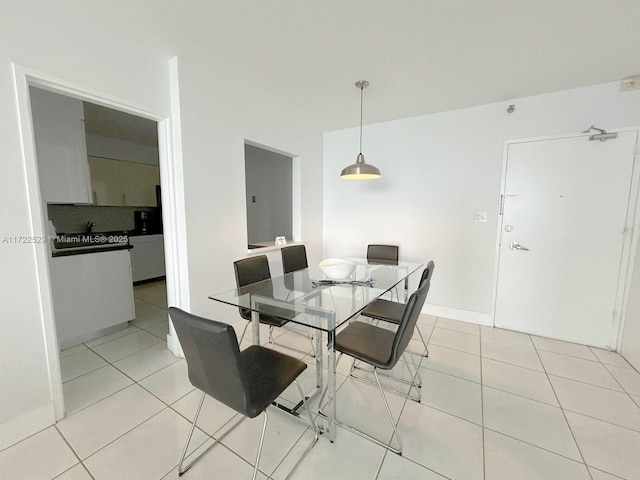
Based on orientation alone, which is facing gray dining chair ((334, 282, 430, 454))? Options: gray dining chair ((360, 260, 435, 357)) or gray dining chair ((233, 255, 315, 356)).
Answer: gray dining chair ((233, 255, 315, 356))

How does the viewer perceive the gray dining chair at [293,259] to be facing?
facing the viewer and to the right of the viewer

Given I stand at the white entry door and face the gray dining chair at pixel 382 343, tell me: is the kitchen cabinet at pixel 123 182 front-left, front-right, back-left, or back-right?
front-right

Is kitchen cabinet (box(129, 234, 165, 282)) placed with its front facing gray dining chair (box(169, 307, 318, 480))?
yes

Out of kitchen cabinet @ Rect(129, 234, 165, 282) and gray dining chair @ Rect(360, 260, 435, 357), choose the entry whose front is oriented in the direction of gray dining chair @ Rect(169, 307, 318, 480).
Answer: the kitchen cabinet

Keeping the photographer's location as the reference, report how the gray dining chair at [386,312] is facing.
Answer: facing away from the viewer and to the left of the viewer

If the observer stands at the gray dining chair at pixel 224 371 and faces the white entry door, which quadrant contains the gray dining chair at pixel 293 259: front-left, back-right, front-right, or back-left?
front-left

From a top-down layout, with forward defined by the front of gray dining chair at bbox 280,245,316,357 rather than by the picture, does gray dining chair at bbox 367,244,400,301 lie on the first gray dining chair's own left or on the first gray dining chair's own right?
on the first gray dining chair's own left

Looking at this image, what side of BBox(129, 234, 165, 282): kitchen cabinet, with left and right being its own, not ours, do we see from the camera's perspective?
front

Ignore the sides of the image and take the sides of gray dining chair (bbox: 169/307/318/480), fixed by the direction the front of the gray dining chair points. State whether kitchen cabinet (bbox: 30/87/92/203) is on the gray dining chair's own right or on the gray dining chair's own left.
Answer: on the gray dining chair's own left

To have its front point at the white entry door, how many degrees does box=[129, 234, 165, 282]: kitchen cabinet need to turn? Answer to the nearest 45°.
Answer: approximately 45° to its left

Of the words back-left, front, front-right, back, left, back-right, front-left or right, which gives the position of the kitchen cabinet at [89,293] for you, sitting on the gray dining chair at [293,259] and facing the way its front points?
back-right

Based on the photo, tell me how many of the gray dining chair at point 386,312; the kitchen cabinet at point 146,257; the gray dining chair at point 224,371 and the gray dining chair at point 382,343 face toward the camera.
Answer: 1

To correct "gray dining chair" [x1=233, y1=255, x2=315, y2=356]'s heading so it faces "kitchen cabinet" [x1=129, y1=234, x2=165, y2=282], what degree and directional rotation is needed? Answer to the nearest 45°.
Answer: approximately 180°

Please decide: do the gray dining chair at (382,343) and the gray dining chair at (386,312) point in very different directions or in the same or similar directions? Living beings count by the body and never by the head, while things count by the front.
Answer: same or similar directions
